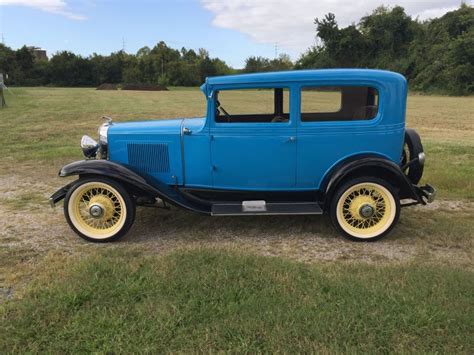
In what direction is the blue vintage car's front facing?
to the viewer's left
